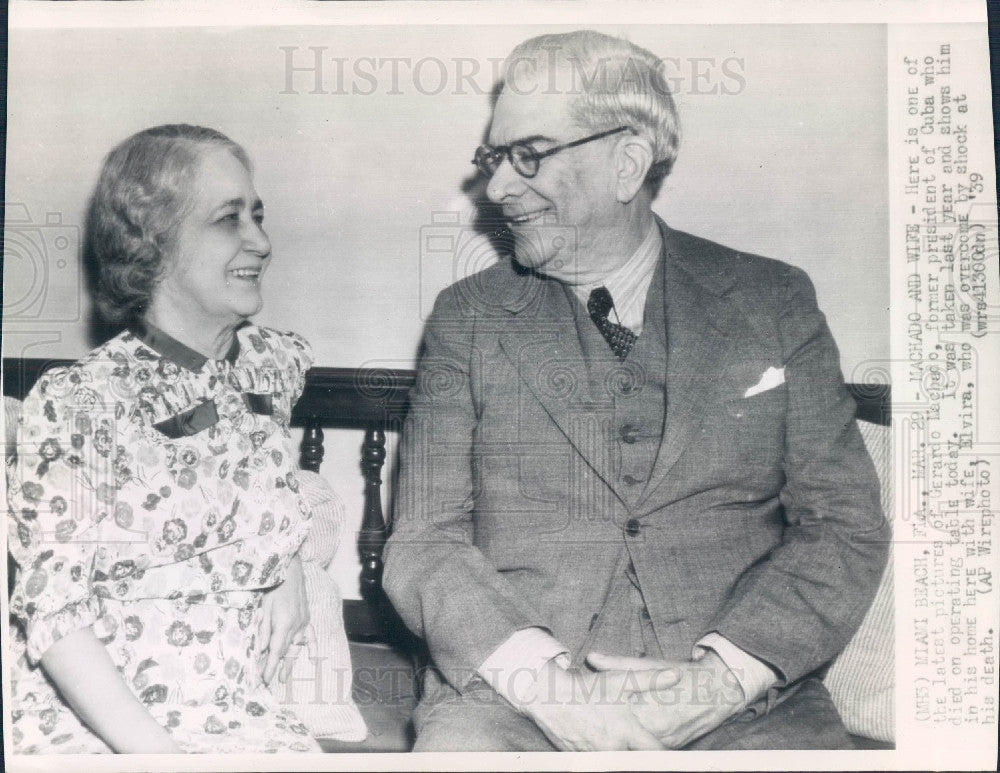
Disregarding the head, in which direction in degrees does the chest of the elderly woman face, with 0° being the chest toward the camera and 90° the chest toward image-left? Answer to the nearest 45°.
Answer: approximately 315°

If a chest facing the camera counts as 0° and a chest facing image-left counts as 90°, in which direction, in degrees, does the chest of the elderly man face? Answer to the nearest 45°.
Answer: approximately 0°
